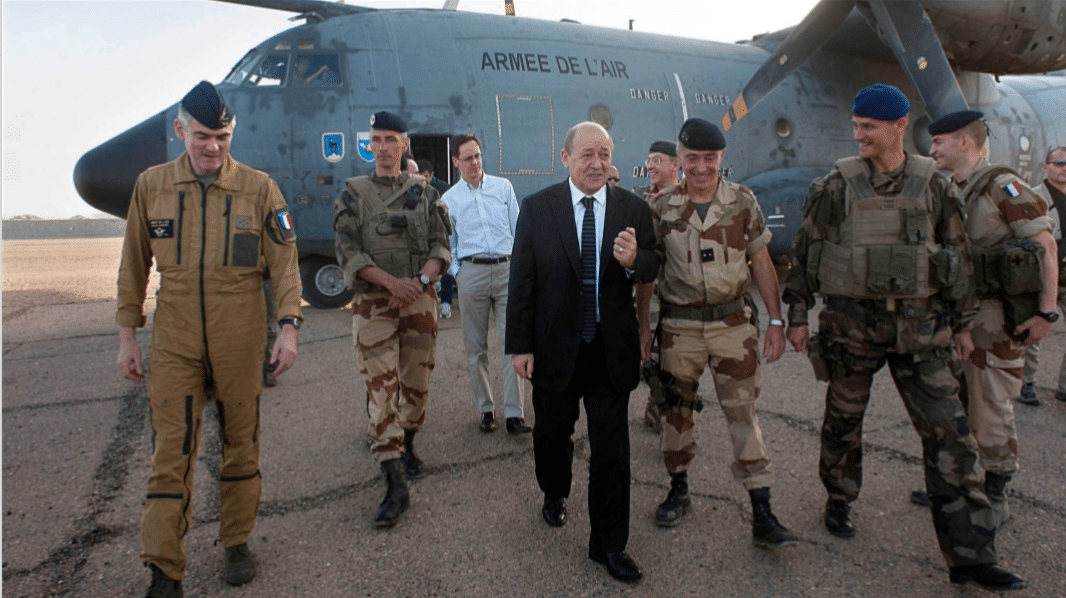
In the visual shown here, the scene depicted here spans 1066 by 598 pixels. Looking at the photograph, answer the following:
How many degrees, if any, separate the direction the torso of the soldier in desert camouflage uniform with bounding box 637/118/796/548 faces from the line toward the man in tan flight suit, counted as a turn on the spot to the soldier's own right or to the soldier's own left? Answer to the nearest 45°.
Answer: approximately 45° to the soldier's own right

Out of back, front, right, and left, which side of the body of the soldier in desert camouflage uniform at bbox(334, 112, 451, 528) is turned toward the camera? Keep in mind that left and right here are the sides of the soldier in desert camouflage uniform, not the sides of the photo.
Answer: front

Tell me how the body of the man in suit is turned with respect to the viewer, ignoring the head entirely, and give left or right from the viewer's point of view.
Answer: facing the viewer

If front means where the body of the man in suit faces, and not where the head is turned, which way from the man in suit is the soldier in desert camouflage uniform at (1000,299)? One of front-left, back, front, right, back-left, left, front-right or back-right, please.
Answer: left

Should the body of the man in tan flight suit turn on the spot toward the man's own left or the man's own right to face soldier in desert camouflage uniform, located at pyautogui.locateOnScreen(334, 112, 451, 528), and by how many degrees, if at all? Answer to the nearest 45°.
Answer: approximately 135° to the man's own left

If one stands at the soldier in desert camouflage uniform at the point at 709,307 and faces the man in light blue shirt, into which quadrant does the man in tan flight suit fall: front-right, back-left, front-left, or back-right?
front-left

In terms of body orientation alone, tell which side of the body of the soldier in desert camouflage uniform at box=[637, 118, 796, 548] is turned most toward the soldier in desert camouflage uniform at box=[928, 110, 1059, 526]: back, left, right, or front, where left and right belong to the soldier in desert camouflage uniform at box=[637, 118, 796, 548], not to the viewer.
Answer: left

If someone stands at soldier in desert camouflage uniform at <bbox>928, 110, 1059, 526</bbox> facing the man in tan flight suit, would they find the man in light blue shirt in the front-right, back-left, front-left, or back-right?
front-right

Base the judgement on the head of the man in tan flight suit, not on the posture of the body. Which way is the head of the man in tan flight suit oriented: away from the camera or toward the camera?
toward the camera

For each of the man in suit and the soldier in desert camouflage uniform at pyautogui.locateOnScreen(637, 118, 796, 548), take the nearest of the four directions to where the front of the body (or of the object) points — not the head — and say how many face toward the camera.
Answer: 2

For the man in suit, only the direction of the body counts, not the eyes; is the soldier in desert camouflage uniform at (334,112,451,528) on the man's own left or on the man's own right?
on the man's own right
